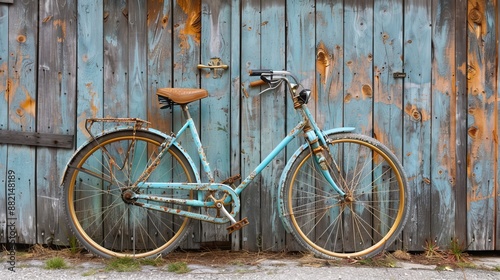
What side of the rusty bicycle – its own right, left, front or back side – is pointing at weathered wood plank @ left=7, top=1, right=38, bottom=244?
back

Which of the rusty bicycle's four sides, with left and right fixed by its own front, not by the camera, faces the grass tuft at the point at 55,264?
back

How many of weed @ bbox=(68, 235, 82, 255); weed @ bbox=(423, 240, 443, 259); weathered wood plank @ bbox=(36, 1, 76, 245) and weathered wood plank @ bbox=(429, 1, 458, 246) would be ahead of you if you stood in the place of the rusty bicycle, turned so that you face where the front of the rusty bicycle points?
2

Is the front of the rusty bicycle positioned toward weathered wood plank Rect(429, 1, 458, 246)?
yes

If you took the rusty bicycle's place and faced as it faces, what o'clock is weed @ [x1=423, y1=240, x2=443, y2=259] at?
The weed is roughly at 12 o'clock from the rusty bicycle.

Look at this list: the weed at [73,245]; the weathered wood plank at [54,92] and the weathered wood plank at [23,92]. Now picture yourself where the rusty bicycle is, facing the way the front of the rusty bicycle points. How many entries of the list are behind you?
3

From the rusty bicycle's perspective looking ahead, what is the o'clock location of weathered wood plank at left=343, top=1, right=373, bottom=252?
The weathered wood plank is roughly at 12 o'clock from the rusty bicycle.

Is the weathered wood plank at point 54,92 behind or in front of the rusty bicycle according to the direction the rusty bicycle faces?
behind

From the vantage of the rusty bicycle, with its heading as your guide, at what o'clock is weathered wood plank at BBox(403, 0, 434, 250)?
The weathered wood plank is roughly at 12 o'clock from the rusty bicycle.

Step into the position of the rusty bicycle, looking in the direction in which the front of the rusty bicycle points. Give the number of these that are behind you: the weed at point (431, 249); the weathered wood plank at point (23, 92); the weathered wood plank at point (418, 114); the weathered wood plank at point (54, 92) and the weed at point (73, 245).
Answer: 3

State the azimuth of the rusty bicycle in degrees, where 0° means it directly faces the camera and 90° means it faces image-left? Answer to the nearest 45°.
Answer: approximately 270°
